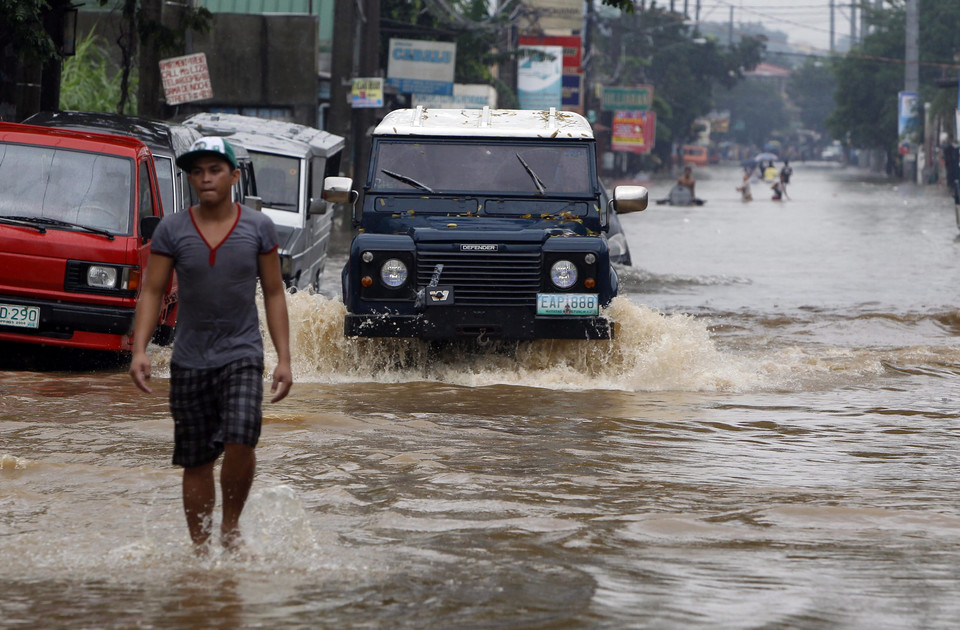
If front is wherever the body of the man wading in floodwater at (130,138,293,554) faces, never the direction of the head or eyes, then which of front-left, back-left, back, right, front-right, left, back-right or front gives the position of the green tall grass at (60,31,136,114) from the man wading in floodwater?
back

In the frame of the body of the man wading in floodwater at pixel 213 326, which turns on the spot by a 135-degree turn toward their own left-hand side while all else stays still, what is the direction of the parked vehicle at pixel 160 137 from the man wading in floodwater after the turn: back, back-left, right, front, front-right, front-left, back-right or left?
front-left

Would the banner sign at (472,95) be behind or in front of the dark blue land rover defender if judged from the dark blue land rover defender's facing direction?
behind

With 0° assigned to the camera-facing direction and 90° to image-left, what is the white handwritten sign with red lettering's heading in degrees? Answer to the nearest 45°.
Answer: approximately 0°

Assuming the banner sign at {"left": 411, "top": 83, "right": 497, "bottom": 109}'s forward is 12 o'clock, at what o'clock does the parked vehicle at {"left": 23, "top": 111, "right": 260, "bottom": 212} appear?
The parked vehicle is roughly at 12 o'clock from the banner sign.

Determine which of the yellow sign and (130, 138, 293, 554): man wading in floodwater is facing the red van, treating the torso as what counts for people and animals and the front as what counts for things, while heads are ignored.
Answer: the yellow sign

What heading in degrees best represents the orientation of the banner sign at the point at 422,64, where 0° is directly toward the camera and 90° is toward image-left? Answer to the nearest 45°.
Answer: approximately 0°

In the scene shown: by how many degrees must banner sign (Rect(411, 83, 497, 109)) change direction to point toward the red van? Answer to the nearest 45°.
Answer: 0° — it already faces it
